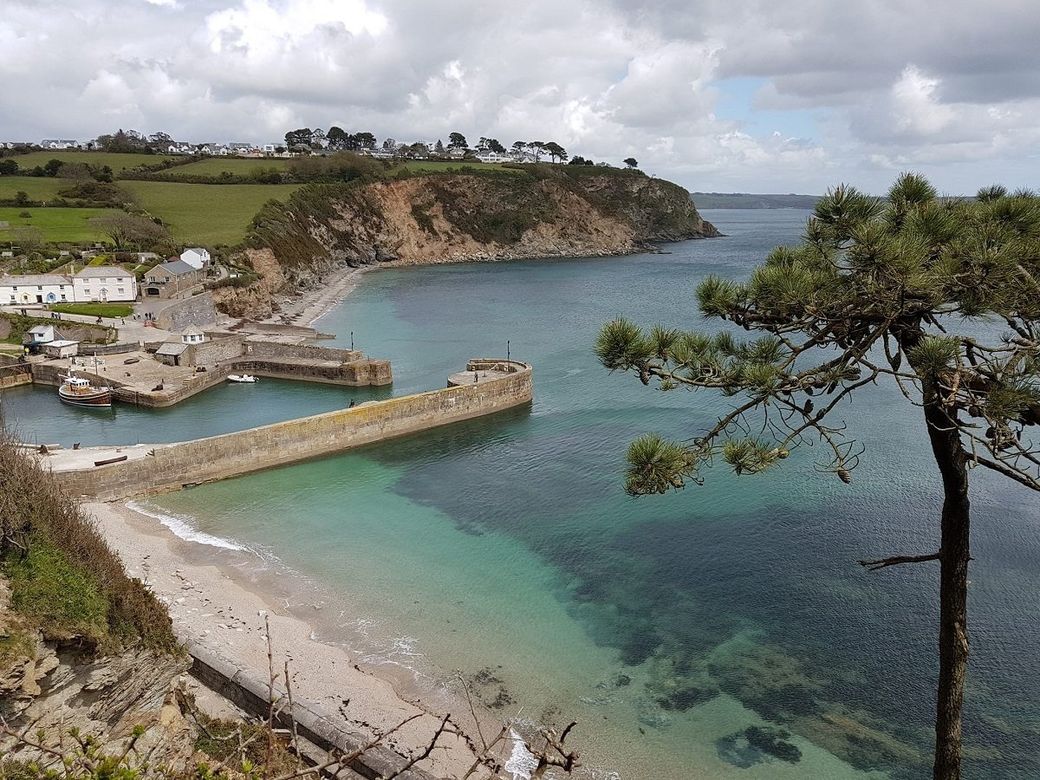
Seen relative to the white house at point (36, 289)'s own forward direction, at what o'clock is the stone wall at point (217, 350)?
The stone wall is roughly at 11 o'clock from the white house.

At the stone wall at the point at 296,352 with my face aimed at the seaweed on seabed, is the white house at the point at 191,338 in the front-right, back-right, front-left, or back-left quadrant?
back-right

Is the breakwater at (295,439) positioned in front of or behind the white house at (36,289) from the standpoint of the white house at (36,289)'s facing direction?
in front

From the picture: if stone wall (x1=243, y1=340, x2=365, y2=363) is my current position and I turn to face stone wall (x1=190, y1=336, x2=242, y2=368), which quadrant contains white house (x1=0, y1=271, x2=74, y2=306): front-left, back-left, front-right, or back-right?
front-right

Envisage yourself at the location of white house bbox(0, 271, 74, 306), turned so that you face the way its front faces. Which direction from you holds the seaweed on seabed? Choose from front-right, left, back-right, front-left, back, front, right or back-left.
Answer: front

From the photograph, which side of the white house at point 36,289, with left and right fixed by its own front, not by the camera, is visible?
front

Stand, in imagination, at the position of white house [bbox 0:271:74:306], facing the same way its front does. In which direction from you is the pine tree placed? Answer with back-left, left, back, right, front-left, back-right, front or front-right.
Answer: front

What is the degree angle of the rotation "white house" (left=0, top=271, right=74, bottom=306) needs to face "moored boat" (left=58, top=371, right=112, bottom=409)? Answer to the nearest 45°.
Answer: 0° — it already faces it

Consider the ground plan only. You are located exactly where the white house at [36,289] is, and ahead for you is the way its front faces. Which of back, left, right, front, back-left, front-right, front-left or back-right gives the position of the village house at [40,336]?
front

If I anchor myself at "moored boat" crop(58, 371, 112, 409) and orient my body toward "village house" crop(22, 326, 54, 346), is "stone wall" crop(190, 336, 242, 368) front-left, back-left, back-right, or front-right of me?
front-right

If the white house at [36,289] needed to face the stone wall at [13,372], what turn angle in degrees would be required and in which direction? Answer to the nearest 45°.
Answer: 0° — it already faces it
